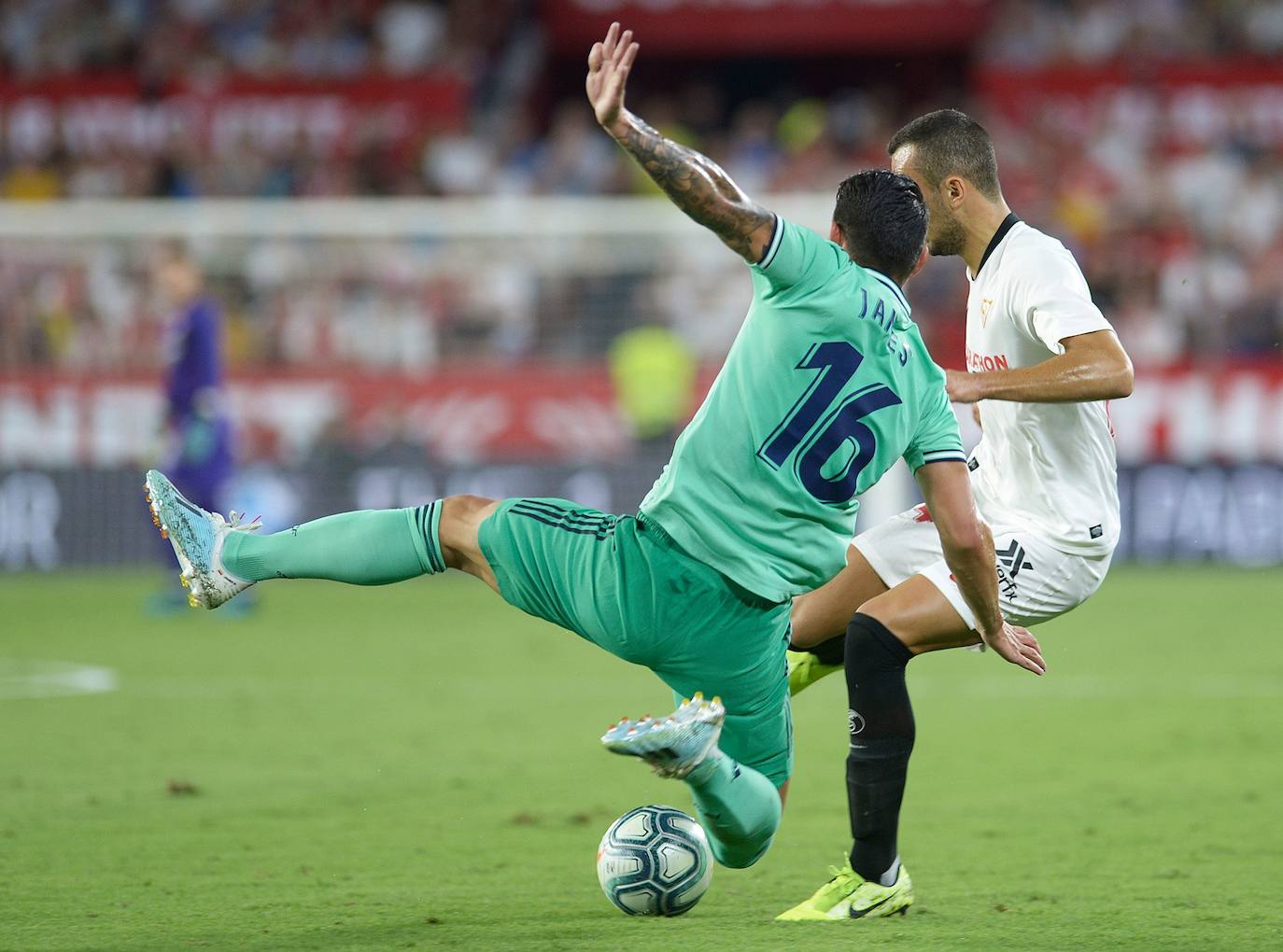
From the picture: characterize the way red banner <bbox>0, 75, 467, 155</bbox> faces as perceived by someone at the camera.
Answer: facing the viewer

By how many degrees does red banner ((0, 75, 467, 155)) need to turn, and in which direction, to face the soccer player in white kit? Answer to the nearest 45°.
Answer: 0° — it already faces them

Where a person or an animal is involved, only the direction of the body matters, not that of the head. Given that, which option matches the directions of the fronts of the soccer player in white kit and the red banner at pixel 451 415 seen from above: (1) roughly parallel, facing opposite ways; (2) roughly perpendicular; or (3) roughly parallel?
roughly perpendicular

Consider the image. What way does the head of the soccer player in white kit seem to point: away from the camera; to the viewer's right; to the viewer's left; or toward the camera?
to the viewer's left

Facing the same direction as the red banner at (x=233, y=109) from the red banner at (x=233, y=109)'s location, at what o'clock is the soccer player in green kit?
The soccer player in green kit is roughly at 12 o'clock from the red banner.

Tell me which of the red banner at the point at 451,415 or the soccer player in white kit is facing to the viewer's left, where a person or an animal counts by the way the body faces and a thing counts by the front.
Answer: the soccer player in white kit

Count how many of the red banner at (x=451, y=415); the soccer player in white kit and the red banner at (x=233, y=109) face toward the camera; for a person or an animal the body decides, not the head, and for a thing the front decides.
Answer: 2

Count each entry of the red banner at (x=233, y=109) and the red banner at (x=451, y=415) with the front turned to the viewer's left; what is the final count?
0

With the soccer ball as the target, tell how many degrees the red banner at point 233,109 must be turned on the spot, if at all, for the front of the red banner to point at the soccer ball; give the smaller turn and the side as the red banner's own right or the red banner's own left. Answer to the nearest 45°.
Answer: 0° — it already faces it

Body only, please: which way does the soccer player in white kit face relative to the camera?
to the viewer's left

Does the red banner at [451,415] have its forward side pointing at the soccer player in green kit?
yes

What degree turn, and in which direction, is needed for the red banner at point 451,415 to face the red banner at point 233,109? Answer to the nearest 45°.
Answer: approximately 135° to its right

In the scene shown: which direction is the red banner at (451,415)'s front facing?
toward the camera

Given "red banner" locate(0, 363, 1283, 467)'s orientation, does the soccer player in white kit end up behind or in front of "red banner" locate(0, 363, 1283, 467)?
in front

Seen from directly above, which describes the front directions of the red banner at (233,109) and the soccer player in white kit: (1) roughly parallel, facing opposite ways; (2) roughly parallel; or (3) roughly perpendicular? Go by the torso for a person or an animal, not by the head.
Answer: roughly perpendicular
